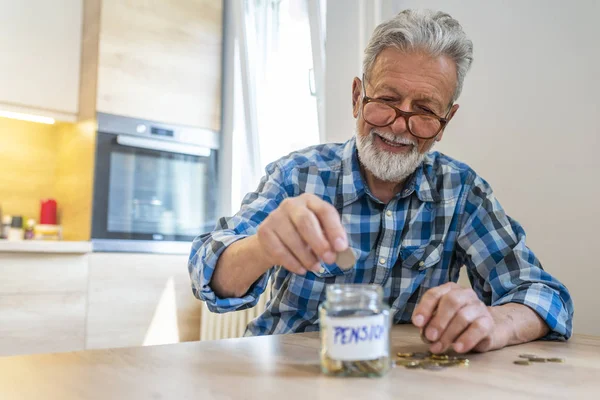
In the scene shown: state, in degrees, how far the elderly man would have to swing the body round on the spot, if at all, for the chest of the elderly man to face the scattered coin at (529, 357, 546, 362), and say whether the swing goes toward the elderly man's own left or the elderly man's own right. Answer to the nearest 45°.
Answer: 0° — they already face it

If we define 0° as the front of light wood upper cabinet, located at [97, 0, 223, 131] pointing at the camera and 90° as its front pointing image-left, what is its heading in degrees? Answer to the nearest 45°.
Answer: approximately 315°

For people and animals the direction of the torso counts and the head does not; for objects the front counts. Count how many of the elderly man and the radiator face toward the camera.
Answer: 2

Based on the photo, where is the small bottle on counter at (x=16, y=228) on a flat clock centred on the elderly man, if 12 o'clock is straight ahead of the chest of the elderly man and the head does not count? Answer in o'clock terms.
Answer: The small bottle on counter is roughly at 4 o'clock from the elderly man.

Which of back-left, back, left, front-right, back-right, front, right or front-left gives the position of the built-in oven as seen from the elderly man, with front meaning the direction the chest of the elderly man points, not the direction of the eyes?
back-right
